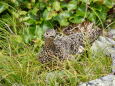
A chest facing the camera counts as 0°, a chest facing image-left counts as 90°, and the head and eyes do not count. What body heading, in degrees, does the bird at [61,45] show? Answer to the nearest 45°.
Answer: approximately 90°

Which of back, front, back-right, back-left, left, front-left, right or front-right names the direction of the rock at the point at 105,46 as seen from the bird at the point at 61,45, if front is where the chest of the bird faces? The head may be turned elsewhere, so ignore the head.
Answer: back
